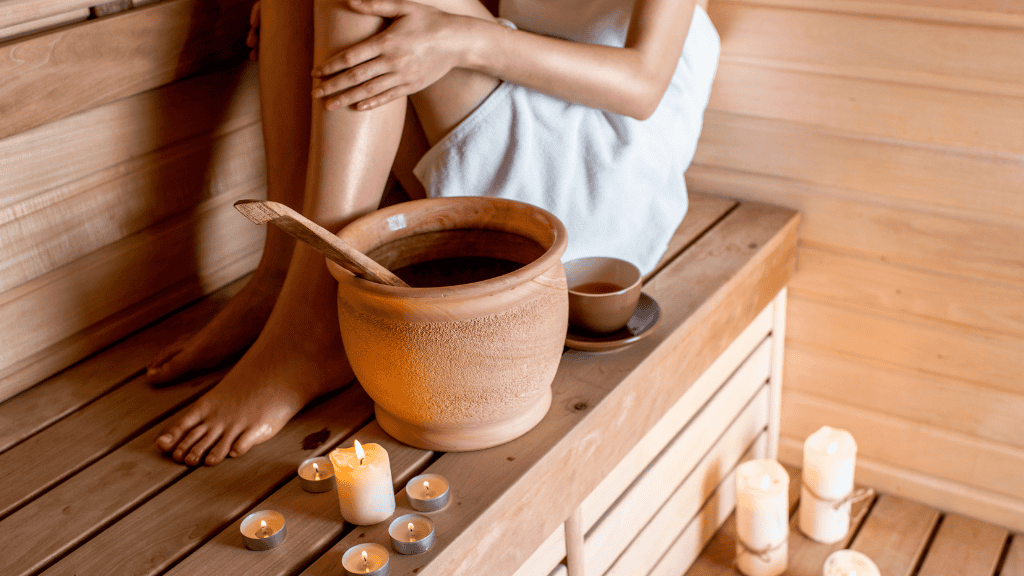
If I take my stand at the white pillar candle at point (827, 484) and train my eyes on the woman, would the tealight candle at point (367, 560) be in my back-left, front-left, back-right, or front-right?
front-left

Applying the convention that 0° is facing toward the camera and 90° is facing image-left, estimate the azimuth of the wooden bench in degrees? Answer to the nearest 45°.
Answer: approximately 315°

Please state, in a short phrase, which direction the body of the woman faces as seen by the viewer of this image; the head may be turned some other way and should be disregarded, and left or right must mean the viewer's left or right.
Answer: facing the viewer and to the left of the viewer
